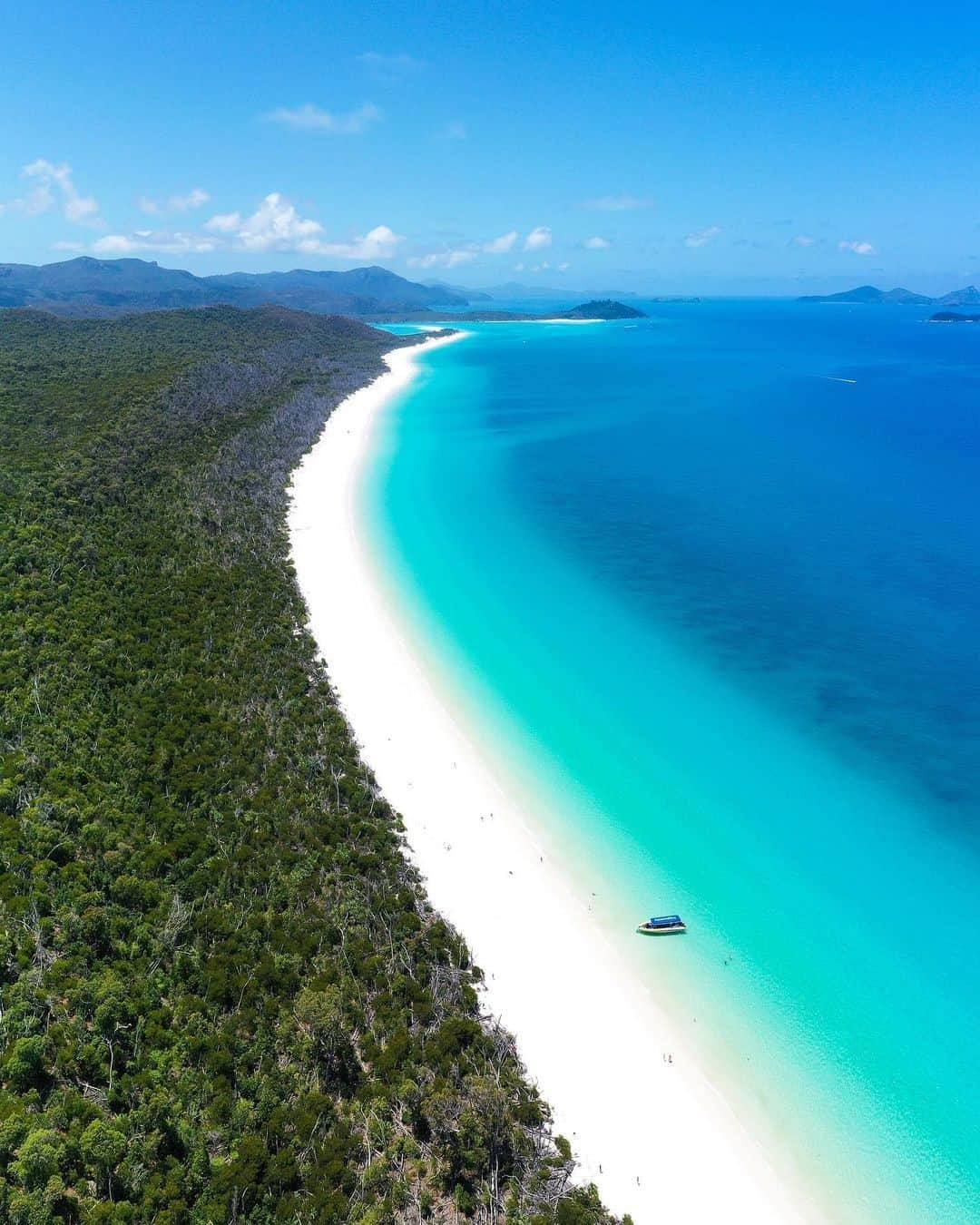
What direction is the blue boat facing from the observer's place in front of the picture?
facing to the left of the viewer
